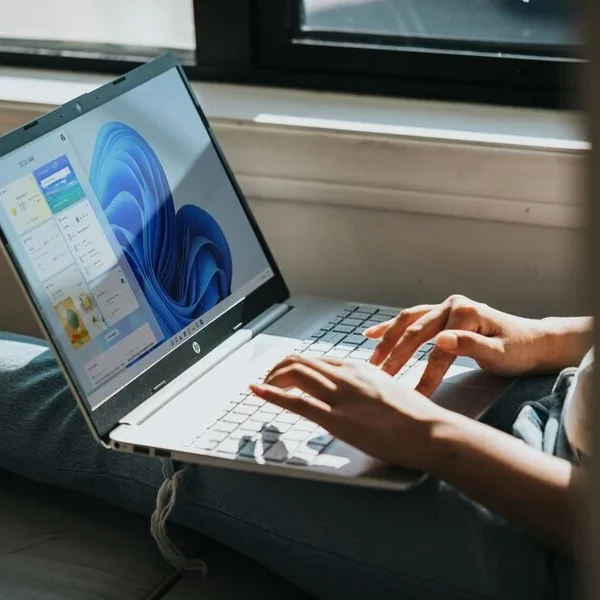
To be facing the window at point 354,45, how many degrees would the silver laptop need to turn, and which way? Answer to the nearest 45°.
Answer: approximately 90° to its left

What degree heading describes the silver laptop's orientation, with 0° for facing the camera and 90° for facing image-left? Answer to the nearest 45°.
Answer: approximately 315°

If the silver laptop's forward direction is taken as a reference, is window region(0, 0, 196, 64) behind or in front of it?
behind

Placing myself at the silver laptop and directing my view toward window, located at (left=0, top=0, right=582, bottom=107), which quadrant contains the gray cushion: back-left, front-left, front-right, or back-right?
back-left
